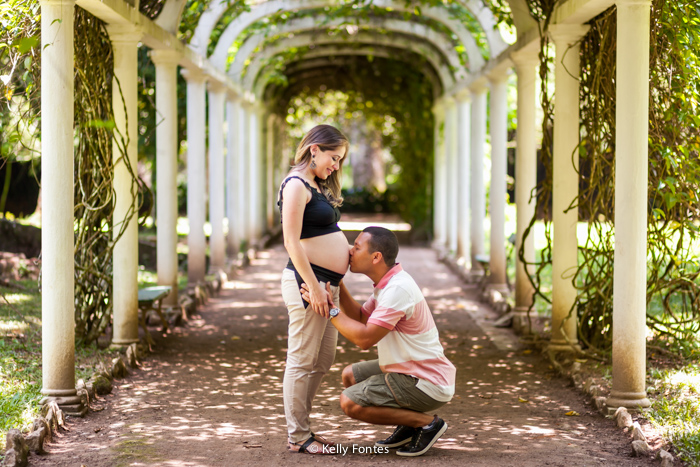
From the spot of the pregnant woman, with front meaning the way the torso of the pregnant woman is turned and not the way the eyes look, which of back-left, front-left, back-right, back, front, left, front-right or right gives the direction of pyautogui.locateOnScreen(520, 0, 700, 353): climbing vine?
front-left

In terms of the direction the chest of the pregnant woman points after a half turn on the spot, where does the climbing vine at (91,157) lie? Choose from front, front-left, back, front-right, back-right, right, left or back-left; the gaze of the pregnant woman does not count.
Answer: front-right

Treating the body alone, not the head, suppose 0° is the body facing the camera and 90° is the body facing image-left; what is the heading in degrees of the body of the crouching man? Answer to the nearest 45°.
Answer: approximately 90°

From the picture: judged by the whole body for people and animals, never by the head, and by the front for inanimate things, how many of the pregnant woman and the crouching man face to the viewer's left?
1

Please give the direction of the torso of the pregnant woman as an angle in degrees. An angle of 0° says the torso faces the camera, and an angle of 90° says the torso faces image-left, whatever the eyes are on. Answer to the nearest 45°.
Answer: approximately 270°

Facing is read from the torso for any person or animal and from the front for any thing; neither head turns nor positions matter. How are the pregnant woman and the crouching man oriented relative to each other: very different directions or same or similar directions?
very different directions

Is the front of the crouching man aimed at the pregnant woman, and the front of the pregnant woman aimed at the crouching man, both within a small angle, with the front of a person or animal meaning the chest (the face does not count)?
yes

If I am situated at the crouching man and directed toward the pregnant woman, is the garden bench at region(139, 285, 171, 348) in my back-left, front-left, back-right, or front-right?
front-right

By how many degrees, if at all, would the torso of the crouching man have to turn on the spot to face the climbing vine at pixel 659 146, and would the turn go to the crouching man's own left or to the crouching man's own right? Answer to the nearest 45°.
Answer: approximately 135° to the crouching man's own right

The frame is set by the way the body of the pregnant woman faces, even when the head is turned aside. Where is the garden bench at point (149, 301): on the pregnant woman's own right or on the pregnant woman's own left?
on the pregnant woman's own left

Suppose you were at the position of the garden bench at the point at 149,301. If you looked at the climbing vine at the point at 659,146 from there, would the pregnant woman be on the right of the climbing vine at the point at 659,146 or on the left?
right
